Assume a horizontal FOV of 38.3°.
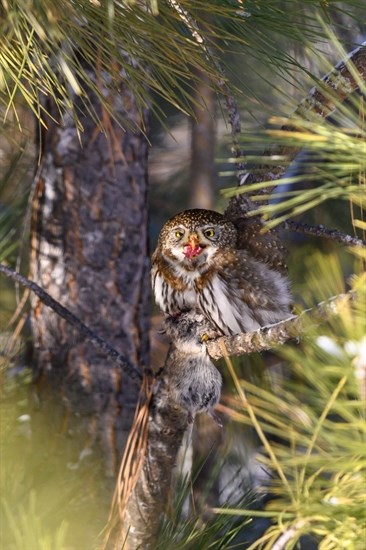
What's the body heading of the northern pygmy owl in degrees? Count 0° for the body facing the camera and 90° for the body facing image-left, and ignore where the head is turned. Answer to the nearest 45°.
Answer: approximately 45°

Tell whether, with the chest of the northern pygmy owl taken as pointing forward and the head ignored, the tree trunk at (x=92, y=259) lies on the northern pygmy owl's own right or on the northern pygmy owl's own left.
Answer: on the northern pygmy owl's own right
